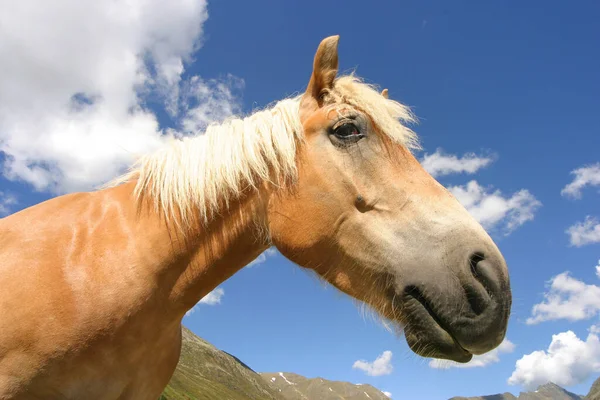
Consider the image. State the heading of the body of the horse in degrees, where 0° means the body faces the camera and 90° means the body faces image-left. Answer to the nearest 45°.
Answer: approximately 270°
